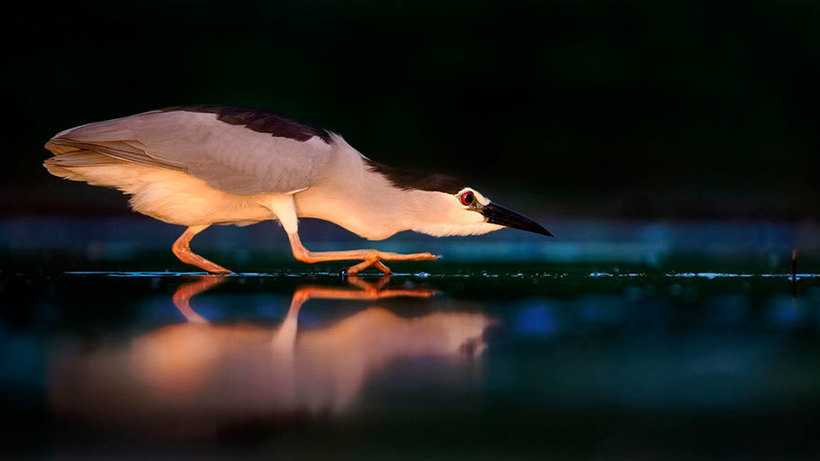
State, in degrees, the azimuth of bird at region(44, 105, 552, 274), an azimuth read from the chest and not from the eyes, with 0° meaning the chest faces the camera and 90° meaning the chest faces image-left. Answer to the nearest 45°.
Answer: approximately 270°
